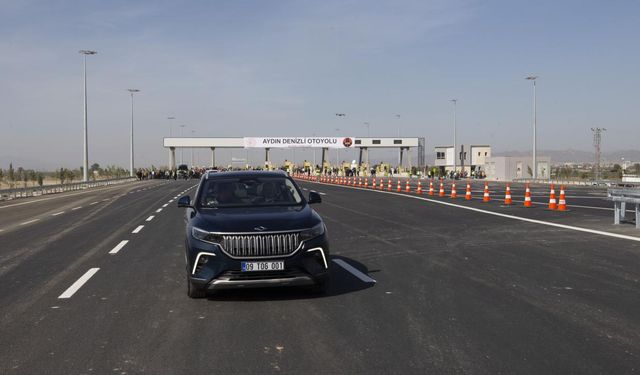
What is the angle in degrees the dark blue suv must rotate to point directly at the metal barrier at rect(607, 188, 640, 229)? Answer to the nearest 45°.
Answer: approximately 135° to its left

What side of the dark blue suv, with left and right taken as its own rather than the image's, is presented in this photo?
front
